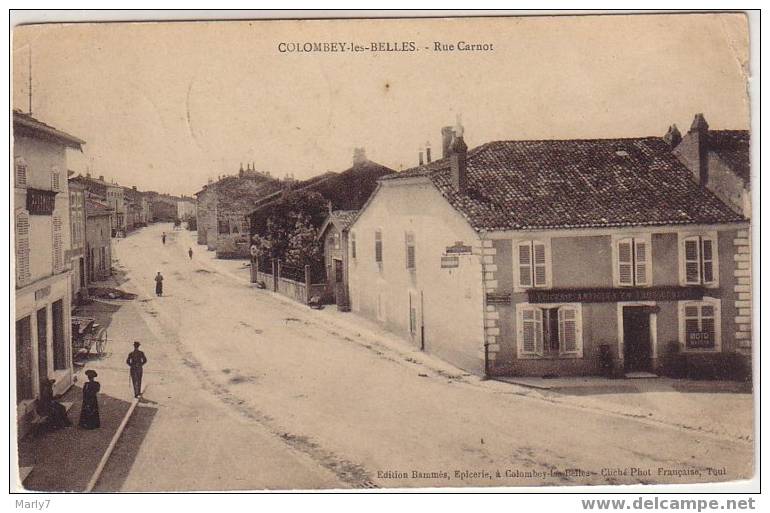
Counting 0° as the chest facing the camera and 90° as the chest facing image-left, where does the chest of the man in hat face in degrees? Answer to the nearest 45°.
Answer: approximately 0°

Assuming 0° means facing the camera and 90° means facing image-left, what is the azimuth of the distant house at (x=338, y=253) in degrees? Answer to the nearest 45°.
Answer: approximately 45°

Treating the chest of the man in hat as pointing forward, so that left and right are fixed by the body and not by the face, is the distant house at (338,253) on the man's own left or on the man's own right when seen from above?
on the man's own left

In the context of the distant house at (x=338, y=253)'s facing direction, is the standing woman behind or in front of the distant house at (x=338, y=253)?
in front

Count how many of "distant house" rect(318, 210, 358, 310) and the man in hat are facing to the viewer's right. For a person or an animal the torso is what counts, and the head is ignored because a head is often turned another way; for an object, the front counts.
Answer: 0
